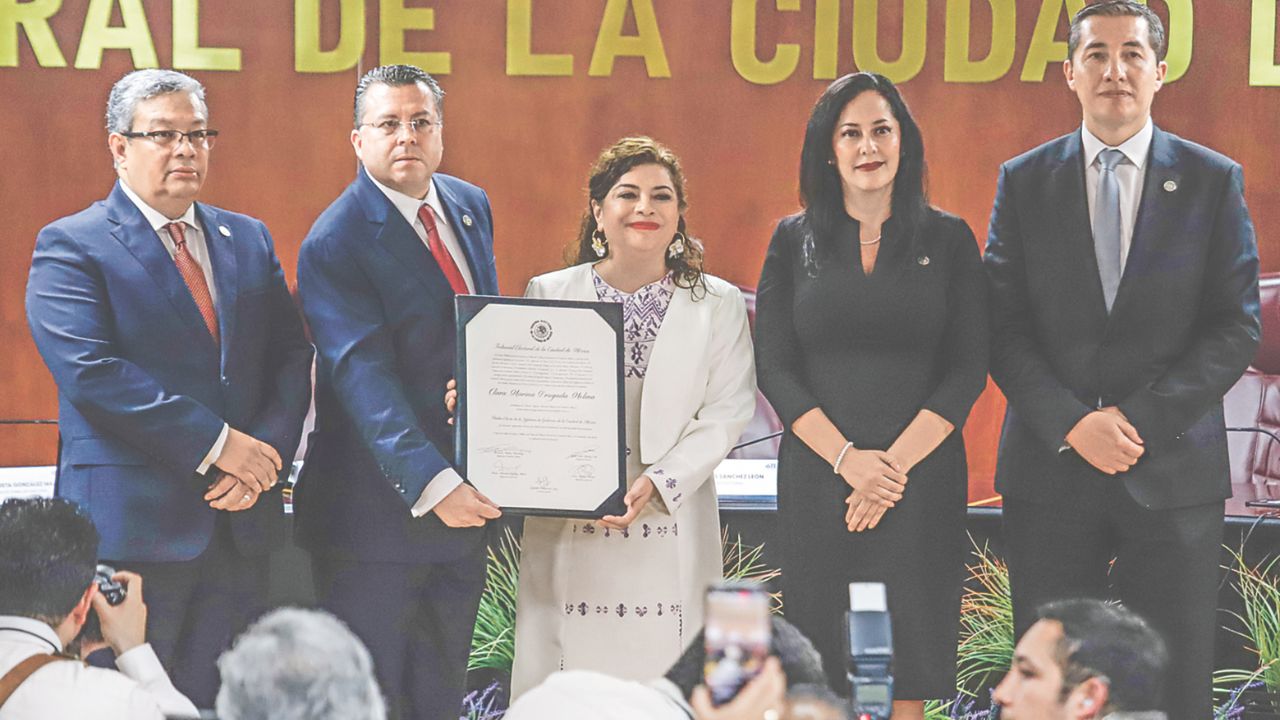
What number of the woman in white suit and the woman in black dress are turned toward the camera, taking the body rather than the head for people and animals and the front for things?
2

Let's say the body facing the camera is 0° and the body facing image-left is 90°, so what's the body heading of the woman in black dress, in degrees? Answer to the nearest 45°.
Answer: approximately 0°

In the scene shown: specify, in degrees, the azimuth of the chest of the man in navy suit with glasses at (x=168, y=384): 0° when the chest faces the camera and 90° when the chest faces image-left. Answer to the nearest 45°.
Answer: approximately 315°

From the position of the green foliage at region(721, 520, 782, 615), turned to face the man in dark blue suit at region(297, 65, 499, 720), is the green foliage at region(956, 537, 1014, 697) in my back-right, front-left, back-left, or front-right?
back-left

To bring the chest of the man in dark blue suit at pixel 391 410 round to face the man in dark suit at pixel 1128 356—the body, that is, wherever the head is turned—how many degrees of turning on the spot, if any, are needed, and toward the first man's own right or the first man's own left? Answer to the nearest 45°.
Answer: approximately 45° to the first man's own left
